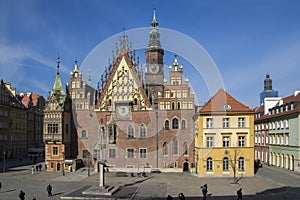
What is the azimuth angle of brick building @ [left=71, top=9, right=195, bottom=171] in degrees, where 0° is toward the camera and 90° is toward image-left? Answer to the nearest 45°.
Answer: approximately 0°

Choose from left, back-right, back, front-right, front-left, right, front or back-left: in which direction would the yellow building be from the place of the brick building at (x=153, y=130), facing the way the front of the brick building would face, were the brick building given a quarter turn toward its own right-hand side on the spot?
back-left

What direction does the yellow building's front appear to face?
toward the camera
